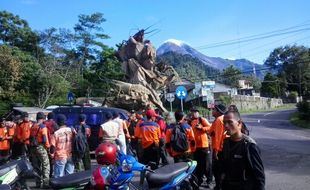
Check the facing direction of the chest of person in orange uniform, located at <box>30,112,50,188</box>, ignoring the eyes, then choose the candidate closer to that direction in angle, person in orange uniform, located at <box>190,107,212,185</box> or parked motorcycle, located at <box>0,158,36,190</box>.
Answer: the person in orange uniform

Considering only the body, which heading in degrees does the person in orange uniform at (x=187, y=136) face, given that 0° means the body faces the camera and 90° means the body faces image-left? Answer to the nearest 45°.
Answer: approximately 180°

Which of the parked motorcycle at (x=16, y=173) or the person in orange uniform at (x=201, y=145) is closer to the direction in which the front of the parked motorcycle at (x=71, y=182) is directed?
the parked motorcycle

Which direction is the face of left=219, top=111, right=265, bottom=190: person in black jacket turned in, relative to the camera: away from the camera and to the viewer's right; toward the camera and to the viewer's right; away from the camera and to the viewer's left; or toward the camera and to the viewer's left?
toward the camera and to the viewer's left

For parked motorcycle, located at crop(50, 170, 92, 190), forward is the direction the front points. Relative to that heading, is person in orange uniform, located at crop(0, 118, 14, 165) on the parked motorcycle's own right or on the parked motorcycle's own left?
on the parked motorcycle's own right

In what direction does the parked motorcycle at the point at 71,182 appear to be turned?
to the viewer's left

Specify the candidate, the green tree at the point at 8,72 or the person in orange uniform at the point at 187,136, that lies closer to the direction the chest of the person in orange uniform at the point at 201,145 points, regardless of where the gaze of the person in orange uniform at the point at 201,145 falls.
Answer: the person in orange uniform

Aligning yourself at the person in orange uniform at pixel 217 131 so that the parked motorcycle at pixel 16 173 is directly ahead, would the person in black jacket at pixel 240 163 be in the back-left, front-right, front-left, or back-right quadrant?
front-left

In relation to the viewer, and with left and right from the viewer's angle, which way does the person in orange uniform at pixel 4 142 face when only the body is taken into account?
facing to the right of the viewer

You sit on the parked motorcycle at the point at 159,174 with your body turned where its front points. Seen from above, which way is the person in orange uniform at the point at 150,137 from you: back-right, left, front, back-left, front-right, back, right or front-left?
back-right

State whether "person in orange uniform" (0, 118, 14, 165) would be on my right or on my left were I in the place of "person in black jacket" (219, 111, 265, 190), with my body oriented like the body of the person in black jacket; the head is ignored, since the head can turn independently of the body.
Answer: on my right

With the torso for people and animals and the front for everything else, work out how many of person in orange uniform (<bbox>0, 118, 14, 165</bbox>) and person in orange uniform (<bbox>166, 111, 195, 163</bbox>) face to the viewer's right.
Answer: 1
